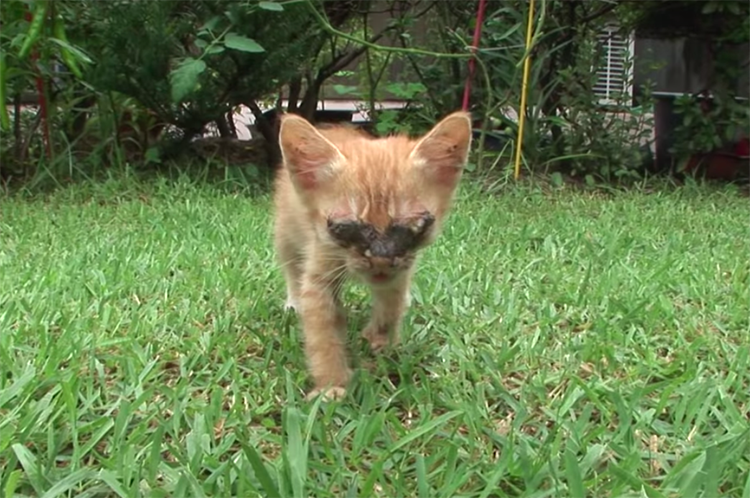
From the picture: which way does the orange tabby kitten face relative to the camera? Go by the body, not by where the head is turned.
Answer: toward the camera

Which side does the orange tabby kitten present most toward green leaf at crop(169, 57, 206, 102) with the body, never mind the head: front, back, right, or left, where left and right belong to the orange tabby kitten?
back

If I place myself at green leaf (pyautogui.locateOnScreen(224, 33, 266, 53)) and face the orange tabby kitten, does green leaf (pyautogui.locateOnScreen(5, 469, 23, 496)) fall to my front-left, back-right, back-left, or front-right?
front-right

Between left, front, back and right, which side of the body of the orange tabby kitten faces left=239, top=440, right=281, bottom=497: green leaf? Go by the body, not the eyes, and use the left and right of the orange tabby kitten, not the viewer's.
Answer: front

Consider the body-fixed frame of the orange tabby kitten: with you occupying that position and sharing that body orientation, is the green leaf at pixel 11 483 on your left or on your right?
on your right

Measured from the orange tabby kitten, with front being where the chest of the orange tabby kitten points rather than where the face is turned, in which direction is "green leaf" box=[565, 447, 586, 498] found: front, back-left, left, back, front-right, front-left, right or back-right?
front-left

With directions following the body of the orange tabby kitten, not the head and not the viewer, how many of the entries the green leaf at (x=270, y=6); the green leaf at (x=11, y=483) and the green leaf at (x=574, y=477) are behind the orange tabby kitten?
1

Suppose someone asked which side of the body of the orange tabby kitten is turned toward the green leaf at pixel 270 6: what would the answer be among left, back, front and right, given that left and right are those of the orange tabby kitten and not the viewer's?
back

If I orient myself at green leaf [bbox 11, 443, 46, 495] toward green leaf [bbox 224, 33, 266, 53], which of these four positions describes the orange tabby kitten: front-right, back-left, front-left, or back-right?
front-right

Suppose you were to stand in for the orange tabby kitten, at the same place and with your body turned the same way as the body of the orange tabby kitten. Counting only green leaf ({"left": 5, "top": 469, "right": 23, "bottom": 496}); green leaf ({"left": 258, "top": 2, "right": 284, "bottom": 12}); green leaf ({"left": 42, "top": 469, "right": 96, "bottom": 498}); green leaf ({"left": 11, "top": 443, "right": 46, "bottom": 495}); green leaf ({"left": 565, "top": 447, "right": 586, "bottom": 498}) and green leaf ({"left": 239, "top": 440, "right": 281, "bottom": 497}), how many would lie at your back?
1

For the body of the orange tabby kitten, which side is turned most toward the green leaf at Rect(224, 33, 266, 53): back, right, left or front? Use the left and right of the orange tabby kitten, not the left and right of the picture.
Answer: back

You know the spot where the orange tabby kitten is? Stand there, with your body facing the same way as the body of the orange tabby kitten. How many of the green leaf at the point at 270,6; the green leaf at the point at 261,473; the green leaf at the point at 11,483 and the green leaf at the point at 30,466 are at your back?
1

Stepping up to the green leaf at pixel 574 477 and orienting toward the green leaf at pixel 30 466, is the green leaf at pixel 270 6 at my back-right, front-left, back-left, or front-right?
front-right
